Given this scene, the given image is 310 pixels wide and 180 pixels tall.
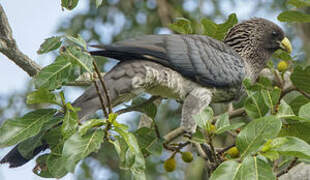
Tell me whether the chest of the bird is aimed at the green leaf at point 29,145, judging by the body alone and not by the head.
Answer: no

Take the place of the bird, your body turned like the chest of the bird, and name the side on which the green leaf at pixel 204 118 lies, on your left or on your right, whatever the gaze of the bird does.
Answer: on your right

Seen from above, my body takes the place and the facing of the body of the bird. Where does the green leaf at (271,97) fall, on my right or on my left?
on my right

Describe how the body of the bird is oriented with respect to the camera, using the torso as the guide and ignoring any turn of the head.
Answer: to the viewer's right

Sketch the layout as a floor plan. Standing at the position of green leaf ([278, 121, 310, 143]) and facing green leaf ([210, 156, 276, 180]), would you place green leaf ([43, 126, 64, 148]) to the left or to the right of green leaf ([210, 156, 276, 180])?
right

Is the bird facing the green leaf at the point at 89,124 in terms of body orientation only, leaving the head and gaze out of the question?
no

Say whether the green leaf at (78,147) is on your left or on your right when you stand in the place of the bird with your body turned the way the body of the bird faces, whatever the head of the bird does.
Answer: on your right

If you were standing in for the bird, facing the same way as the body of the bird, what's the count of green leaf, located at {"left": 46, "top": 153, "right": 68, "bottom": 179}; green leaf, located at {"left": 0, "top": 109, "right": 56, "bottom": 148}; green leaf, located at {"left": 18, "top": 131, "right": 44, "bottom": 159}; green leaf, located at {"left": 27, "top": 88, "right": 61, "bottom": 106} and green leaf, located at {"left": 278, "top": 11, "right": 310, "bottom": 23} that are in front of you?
1

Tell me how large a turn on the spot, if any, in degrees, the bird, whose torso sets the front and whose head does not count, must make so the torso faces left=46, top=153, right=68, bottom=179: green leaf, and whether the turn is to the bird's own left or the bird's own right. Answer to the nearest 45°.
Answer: approximately 135° to the bird's own right
